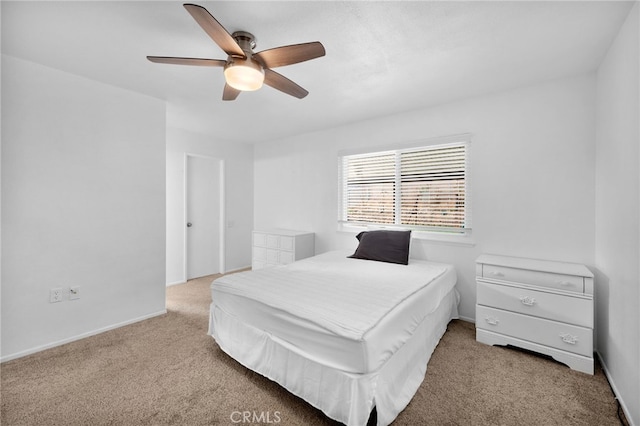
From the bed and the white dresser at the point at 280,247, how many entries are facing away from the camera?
0

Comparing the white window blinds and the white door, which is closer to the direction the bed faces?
the white door

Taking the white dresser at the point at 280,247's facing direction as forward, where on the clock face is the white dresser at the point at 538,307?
The white dresser at the point at 538,307 is roughly at 9 o'clock from the white dresser at the point at 280,247.

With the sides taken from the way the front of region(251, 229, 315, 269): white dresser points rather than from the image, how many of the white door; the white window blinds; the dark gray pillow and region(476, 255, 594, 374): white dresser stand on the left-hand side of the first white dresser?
3

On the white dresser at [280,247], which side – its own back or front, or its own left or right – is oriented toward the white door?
right

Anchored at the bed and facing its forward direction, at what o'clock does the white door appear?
The white door is roughly at 3 o'clock from the bed.

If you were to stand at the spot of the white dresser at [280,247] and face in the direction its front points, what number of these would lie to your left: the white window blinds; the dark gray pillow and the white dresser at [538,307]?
3

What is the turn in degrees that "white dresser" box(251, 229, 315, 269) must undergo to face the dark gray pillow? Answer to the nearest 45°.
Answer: approximately 90° to its left

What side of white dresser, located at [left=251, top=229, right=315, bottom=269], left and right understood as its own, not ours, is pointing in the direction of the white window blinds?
left

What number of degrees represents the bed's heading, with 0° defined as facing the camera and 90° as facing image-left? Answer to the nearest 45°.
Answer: approximately 45°

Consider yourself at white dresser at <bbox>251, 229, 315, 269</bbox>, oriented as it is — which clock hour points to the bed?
The bed is roughly at 10 o'clock from the white dresser.

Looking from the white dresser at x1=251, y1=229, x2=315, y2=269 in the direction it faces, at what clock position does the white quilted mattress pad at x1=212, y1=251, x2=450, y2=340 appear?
The white quilted mattress pad is roughly at 10 o'clock from the white dresser.
